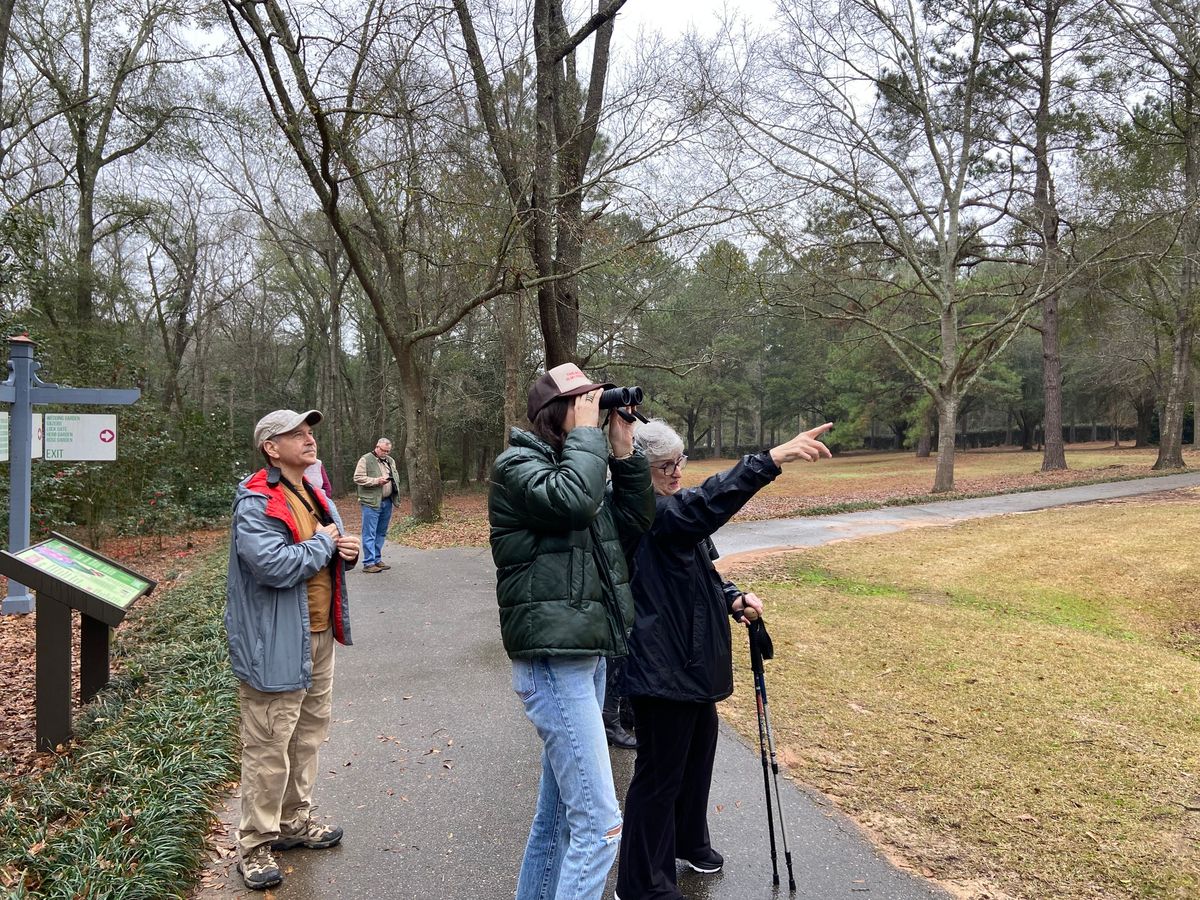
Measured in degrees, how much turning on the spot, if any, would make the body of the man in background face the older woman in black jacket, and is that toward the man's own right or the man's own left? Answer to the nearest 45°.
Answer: approximately 45° to the man's own right

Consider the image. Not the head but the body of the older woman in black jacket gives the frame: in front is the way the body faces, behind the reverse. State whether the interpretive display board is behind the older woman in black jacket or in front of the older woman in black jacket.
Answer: behind

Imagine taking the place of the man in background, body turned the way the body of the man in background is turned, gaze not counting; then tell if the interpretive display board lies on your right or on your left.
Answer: on your right

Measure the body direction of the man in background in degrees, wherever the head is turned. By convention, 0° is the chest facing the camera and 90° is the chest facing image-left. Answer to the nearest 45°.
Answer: approximately 315°

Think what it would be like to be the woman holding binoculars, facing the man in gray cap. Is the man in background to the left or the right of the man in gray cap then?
right

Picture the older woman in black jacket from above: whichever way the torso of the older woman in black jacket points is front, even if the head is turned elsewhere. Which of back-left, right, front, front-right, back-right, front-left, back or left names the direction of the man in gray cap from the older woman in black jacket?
back

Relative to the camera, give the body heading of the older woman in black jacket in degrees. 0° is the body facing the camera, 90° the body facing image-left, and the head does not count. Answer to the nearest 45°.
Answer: approximately 270°
